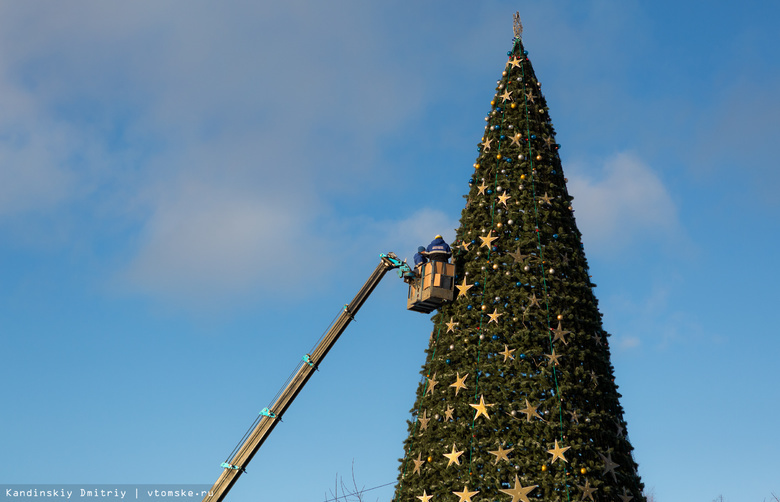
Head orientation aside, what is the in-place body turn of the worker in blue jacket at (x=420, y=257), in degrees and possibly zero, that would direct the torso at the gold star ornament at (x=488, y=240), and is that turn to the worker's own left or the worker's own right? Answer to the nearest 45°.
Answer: approximately 45° to the worker's own right

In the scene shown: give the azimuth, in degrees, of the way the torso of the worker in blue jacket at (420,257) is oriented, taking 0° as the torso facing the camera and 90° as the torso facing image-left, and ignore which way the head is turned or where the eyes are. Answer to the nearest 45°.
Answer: approximately 270°

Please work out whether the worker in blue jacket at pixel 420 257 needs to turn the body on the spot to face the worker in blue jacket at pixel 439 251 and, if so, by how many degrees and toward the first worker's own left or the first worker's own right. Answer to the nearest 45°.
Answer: approximately 45° to the first worker's own right
